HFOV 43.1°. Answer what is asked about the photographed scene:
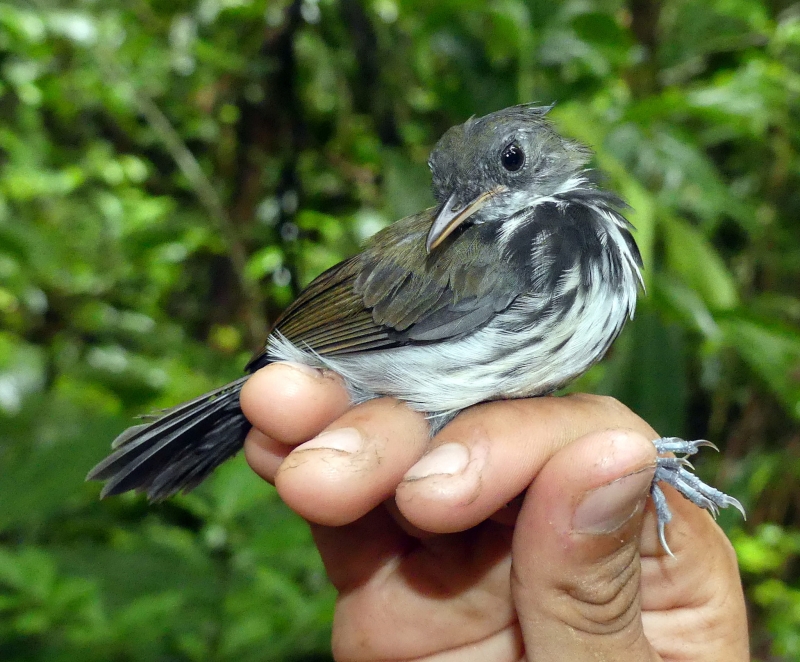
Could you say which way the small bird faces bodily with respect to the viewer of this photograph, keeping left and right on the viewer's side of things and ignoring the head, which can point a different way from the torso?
facing to the right of the viewer
